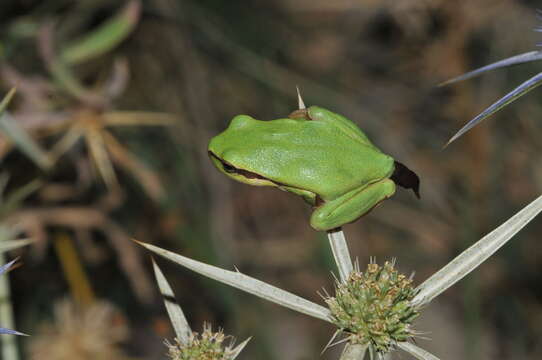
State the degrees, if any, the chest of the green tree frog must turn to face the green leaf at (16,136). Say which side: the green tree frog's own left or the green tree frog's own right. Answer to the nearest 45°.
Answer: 0° — it already faces it

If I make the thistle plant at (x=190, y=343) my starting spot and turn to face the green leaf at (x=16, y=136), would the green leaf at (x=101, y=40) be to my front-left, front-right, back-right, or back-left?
front-right

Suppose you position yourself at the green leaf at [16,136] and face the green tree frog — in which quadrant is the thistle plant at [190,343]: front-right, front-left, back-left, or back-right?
front-right

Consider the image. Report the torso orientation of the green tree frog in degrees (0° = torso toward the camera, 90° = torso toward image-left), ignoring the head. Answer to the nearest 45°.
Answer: approximately 90°

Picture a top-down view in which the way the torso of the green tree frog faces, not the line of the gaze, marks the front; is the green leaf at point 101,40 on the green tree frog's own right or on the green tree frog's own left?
on the green tree frog's own right

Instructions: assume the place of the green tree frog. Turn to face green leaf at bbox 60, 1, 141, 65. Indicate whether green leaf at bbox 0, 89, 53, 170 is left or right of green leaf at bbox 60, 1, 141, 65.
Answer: left

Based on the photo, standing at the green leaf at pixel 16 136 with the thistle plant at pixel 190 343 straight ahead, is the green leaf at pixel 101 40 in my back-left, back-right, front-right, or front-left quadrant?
back-left

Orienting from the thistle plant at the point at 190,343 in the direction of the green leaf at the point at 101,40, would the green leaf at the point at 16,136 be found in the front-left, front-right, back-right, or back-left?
front-left
